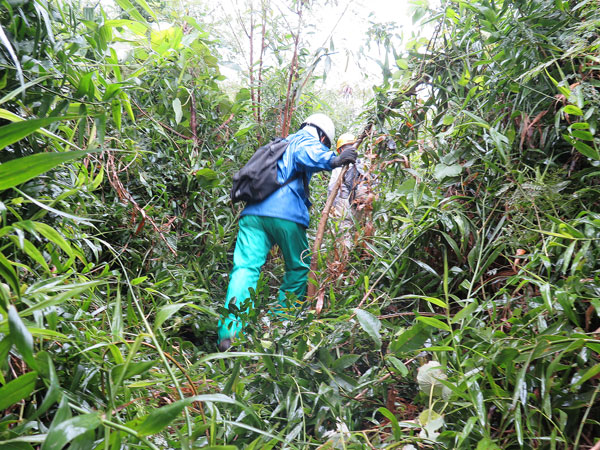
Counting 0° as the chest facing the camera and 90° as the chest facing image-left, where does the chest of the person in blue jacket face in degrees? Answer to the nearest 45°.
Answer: approximately 225°

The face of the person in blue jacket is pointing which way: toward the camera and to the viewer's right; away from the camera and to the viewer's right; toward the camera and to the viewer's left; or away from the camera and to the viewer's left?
away from the camera and to the viewer's right
